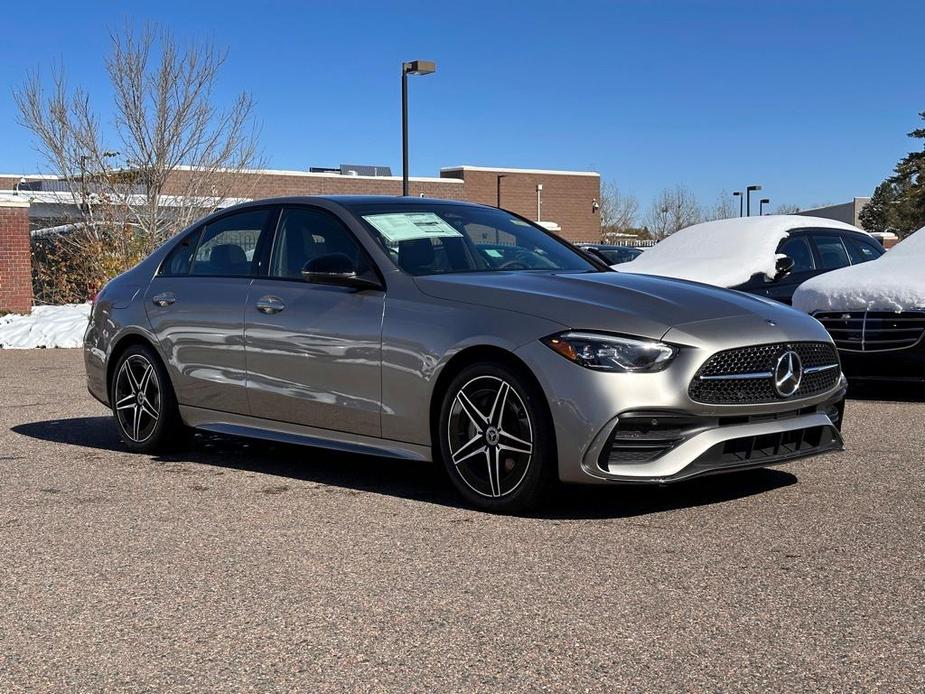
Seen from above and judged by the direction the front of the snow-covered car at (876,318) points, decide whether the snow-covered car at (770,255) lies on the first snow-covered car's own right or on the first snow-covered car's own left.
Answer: on the first snow-covered car's own right

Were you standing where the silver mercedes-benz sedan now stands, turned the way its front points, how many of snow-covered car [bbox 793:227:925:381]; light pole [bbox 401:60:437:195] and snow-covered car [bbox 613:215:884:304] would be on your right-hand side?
0

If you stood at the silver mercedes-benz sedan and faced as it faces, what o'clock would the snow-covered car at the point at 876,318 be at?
The snow-covered car is roughly at 9 o'clock from the silver mercedes-benz sedan.

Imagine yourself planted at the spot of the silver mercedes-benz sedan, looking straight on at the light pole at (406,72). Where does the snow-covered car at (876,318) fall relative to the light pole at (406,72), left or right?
right

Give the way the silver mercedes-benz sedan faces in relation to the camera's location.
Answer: facing the viewer and to the right of the viewer

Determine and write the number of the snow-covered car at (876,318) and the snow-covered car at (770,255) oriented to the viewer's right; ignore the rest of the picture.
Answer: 0

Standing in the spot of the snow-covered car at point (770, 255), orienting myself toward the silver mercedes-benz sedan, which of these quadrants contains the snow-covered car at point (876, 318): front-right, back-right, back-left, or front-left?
front-left

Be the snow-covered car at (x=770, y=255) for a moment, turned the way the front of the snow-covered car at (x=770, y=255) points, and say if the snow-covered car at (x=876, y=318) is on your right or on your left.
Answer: on your left

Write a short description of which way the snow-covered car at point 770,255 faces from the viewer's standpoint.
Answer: facing the viewer and to the left of the viewer

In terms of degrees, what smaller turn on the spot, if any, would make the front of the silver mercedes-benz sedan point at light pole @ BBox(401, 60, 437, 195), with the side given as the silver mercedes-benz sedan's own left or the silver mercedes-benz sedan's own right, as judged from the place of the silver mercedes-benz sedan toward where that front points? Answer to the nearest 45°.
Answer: approximately 135° to the silver mercedes-benz sedan's own left

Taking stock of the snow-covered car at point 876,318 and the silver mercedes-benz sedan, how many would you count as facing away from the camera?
0

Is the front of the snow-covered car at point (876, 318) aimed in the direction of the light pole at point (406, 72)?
no

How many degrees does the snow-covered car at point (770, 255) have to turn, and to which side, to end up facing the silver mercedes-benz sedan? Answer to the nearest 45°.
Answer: approximately 45° to its left

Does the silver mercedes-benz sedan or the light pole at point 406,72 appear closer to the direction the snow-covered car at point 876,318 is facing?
the silver mercedes-benz sedan
